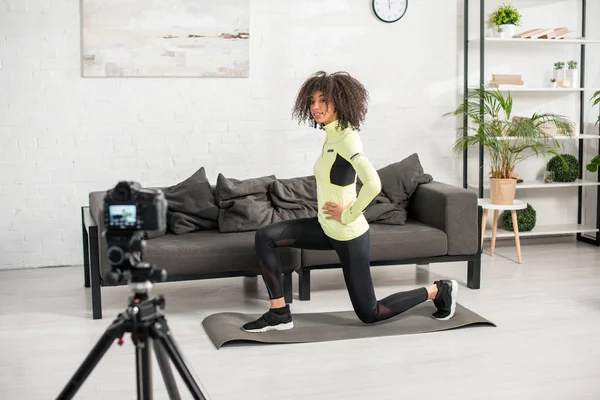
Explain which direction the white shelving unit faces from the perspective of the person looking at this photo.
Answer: facing the viewer

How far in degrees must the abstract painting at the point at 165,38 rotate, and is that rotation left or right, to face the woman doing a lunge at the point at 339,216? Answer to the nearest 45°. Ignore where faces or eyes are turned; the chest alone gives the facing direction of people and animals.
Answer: approximately 45° to its left

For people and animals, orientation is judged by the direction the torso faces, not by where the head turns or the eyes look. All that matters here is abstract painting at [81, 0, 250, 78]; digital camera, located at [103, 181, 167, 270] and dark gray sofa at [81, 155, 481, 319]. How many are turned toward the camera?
2

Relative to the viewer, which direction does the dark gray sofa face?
toward the camera

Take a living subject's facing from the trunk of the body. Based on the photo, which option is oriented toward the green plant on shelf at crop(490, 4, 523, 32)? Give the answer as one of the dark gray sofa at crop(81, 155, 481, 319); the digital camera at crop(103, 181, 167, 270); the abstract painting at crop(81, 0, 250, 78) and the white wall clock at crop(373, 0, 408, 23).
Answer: the digital camera

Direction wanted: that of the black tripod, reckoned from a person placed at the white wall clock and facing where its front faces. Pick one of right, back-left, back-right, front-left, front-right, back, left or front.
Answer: front

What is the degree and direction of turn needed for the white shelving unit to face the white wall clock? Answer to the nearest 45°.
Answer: approximately 45° to its right

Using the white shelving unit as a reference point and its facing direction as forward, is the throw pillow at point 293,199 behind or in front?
in front

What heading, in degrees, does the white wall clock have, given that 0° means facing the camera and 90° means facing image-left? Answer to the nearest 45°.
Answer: approximately 0°

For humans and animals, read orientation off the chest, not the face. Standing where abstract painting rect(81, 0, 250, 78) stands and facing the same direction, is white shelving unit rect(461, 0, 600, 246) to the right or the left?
on its left

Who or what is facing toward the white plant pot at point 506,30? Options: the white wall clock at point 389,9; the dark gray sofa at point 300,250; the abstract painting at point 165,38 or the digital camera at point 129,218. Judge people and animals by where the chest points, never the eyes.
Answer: the digital camera

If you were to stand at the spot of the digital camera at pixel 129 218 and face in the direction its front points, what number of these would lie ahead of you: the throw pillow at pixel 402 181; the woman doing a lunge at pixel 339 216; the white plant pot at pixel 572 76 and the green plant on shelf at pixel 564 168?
4

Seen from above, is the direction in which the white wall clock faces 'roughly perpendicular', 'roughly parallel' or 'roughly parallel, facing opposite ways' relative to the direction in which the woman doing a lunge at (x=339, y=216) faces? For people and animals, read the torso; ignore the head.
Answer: roughly perpendicular

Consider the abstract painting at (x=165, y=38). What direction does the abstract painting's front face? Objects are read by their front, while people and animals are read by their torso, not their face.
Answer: toward the camera

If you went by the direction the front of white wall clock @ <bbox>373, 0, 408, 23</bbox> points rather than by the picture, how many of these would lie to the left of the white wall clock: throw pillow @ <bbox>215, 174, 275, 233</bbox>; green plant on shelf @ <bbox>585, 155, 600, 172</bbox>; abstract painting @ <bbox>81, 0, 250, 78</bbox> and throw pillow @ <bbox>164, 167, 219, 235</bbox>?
1
